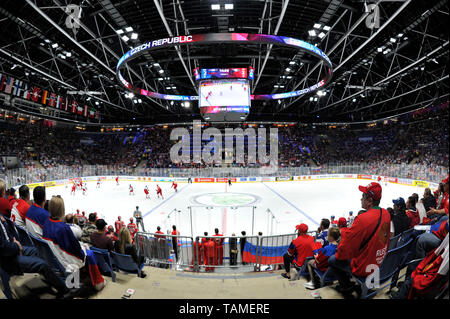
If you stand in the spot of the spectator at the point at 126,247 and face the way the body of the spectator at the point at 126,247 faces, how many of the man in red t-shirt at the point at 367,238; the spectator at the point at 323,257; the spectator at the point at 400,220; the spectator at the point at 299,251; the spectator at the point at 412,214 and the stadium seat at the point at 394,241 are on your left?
0

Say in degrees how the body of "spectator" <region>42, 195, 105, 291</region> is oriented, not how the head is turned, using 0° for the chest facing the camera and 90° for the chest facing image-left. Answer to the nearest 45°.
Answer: approximately 225°

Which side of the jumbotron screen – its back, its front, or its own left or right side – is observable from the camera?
front

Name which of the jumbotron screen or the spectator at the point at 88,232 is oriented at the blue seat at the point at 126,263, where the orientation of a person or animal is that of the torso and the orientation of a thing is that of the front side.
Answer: the jumbotron screen

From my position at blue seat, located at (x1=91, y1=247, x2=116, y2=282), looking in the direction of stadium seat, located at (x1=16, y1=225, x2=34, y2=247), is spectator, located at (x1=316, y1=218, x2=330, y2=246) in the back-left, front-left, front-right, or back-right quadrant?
back-right

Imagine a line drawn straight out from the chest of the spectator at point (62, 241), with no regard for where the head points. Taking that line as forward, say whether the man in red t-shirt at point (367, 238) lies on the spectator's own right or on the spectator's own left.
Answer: on the spectator's own right

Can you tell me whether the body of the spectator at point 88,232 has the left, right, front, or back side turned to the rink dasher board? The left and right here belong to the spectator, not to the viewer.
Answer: front

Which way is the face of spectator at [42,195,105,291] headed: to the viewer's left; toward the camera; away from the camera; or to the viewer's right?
away from the camera

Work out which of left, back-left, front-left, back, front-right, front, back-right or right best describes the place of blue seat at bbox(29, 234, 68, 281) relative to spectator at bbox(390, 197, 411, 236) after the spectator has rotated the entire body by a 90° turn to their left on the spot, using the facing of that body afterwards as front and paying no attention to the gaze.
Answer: front

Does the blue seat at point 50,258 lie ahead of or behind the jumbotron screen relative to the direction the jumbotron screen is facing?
ahead
